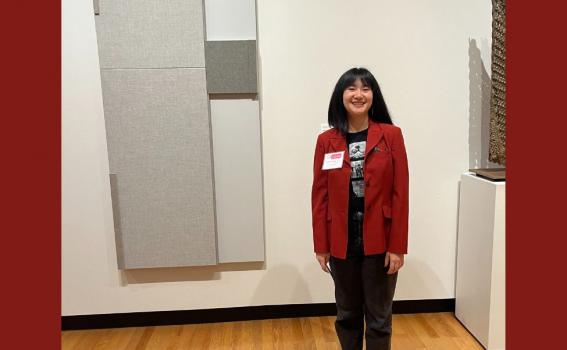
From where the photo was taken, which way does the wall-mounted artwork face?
toward the camera

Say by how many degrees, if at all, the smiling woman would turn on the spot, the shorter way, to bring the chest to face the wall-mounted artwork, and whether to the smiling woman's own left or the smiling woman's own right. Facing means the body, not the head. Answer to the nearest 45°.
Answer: approximately 135° to the smiling woman's own right

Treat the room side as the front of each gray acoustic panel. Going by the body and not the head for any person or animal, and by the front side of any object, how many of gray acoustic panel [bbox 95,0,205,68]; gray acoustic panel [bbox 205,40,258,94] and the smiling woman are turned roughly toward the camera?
3

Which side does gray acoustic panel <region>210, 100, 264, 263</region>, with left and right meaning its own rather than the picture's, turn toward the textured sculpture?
left

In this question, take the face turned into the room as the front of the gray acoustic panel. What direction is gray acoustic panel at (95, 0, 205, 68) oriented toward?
toward the camera

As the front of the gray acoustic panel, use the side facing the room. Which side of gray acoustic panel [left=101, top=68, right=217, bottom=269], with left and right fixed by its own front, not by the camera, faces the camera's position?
front

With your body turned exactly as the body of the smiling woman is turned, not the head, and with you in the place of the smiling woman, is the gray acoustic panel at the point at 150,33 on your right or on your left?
on your right

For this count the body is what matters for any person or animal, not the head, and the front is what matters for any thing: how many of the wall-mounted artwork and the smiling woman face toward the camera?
2

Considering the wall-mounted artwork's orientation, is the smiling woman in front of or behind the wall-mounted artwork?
in front

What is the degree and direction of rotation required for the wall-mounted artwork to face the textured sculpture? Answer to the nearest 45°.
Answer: approximately 90° to its left
